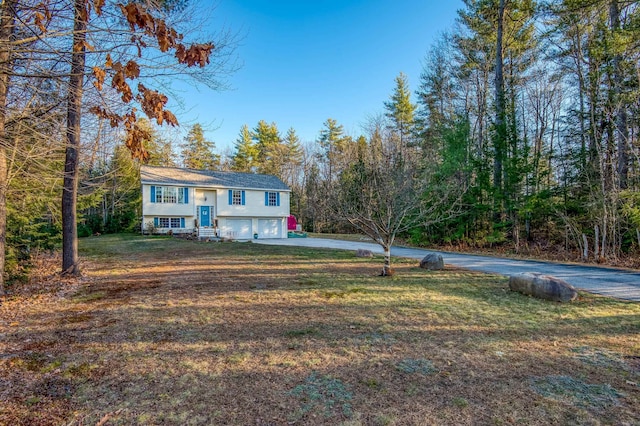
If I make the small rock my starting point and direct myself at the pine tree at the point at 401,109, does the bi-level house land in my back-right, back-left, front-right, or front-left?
front-left

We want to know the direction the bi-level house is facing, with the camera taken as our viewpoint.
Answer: facing the viewer

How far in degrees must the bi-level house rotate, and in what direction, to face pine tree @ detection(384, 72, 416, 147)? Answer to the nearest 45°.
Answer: approximately 90° to its left

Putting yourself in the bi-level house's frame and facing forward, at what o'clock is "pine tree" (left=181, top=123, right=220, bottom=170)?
The pine tree is roughly at 6 o'clock from the bi-level house.

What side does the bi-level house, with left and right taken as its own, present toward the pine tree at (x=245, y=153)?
back

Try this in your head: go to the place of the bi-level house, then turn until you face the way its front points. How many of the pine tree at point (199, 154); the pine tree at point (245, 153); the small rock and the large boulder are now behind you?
2

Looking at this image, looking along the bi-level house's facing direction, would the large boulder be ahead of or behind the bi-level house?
ahead

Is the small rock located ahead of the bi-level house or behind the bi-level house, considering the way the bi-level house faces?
ahead
